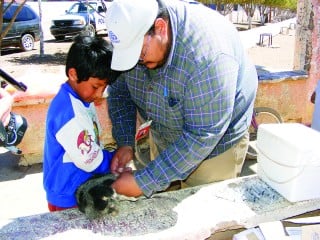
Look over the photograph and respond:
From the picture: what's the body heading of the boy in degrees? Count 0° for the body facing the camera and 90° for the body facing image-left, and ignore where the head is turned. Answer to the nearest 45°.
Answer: approximately 315°

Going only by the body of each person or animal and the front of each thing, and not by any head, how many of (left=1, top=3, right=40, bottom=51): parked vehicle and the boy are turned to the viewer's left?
1

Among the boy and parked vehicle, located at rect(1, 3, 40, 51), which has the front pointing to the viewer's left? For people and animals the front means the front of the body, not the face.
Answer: the parked vehicle

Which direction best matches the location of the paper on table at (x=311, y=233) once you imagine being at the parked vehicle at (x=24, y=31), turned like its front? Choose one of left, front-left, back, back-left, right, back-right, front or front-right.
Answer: left

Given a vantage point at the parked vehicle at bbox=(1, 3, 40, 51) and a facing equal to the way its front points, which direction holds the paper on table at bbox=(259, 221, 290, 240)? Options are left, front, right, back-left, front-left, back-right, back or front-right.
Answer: left

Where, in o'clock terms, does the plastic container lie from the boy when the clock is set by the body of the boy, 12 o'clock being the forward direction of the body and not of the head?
The plastic container is roughly at 11 o'clock from the boy.

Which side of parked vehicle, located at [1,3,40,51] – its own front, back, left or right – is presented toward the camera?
left

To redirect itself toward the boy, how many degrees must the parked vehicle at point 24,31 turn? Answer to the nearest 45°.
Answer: approximately 90° to its left
